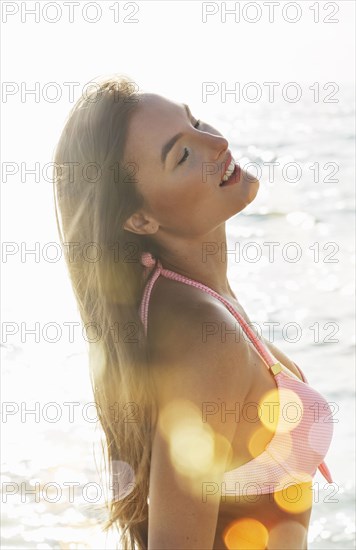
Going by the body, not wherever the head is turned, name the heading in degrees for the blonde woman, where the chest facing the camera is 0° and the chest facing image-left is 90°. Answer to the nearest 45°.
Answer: approximately 270°

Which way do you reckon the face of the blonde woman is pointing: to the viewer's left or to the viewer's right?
to the viewer's right
